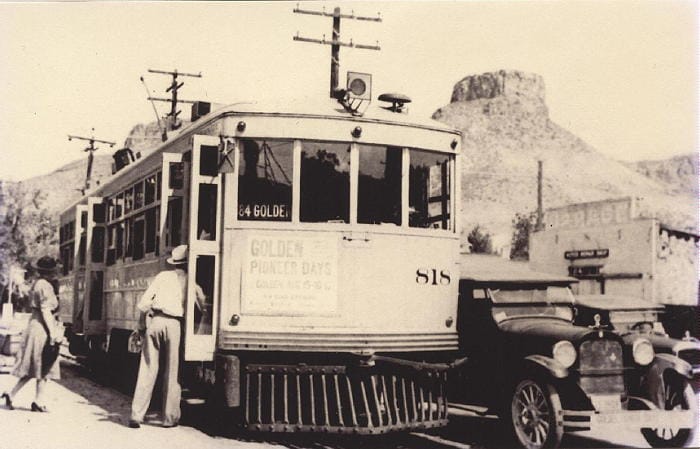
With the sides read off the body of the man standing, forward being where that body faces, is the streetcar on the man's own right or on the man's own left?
on the man's own right

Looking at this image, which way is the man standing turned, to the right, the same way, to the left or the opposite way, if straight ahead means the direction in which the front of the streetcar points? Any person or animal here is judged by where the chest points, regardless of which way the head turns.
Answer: to the left

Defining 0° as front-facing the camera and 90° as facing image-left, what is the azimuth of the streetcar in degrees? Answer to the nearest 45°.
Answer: approximately 315°

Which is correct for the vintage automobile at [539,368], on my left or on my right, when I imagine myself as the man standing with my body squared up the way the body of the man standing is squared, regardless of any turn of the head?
on my right

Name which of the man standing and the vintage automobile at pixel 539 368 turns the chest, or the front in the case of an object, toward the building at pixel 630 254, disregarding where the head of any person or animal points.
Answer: the man standing

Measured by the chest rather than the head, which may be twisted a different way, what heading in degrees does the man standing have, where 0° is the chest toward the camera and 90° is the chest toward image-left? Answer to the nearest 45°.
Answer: approximately 225°

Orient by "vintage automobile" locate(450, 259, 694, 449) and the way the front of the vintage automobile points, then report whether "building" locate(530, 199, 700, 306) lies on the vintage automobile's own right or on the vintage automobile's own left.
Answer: on the vintage automobile's own left

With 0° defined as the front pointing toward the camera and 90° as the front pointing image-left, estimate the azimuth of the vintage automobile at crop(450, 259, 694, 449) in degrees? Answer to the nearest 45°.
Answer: approximately 315°
